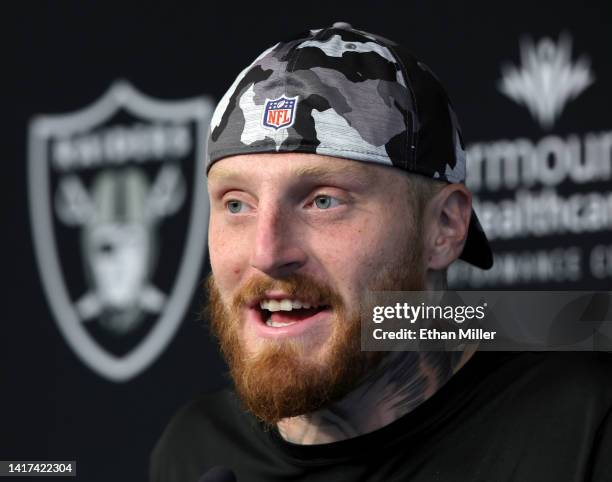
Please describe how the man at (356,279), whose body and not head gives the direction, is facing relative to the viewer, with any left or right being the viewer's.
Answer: facing the viewer and to the left of the viewer

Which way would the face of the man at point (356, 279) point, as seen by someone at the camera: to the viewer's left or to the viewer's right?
to the viewer's left
